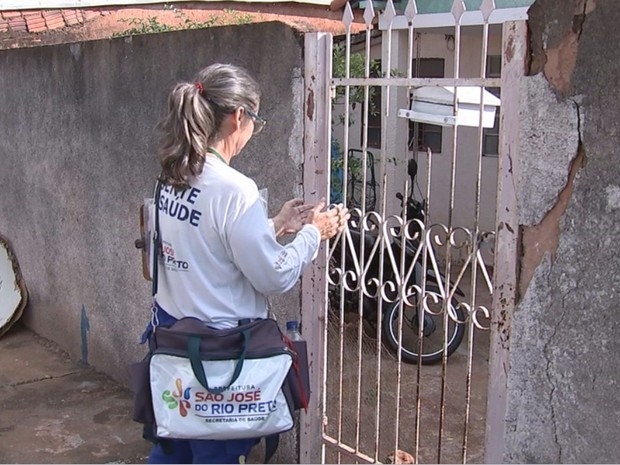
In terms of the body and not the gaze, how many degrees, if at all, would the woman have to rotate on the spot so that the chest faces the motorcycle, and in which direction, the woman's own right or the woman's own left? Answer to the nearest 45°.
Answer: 0° — they already face it

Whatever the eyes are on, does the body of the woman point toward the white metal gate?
yes

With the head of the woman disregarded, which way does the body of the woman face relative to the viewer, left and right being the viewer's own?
facing away from the viewer and to the right of the viewer

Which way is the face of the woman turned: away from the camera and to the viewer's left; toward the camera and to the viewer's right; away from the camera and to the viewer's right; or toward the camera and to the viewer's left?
away from the camera and to the viewer's right
